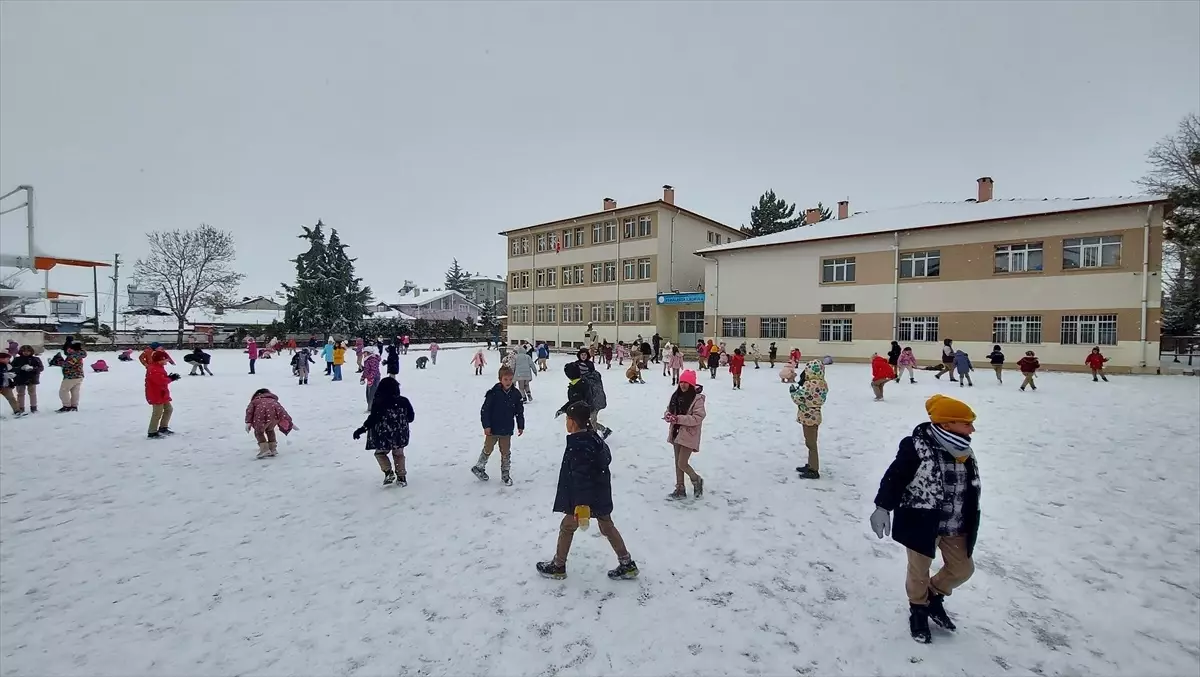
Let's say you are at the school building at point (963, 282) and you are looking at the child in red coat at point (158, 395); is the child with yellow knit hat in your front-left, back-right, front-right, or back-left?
front-left

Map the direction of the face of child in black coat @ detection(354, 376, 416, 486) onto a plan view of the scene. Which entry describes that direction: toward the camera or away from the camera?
away from the camera

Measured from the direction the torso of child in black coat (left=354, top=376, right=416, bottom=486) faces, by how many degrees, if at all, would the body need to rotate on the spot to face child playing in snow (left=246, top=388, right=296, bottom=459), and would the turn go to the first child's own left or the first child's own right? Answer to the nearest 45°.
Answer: approximately 45° to the first child's own left

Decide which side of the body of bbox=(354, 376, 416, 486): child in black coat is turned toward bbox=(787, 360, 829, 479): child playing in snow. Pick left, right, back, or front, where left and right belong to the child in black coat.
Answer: right

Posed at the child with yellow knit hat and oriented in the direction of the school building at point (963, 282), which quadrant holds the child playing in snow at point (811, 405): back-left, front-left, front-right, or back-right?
front-left

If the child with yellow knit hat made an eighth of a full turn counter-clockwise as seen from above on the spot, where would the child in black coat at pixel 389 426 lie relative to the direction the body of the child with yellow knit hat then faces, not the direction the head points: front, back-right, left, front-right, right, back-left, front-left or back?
back

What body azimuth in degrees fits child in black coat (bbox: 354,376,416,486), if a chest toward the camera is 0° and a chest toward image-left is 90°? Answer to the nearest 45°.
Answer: approximately 180°

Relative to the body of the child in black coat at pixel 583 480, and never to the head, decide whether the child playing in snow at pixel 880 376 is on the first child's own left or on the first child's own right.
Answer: on the first child's own right

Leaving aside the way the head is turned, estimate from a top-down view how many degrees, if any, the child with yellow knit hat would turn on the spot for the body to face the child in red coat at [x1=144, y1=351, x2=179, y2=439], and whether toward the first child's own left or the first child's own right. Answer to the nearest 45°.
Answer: approximately 135° to the first child's own right

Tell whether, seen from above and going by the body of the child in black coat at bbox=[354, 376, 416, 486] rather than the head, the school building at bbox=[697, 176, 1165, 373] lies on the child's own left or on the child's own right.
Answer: on the child's own right
